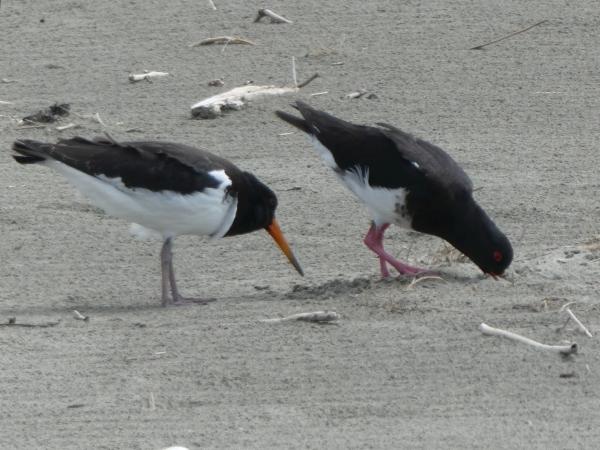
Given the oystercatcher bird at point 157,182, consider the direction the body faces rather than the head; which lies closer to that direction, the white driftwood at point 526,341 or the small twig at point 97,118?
the white driftwood

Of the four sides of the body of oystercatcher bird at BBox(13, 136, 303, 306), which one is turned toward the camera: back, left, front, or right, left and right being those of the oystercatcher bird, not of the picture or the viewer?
right

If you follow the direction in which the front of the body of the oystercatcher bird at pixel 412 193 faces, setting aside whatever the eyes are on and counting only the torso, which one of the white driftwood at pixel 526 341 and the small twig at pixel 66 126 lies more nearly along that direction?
the white driftwood

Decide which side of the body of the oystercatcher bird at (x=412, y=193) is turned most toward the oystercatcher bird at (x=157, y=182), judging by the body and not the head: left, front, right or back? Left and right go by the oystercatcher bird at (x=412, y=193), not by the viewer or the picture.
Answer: back

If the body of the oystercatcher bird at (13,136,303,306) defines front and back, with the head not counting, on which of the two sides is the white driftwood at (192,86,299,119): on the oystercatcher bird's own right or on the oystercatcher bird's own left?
on the oystercatcher bird's own left

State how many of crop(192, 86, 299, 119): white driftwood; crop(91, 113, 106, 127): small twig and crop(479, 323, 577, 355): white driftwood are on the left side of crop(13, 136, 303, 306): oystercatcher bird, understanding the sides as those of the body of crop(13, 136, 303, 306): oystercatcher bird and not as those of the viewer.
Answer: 2

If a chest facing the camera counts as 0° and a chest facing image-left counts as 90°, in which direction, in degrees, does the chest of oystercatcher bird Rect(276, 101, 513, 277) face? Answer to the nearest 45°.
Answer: approximately 270°

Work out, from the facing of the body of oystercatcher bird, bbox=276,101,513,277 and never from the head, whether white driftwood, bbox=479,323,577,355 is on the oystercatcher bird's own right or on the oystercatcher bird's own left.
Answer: on the oystercatcher bird's own right

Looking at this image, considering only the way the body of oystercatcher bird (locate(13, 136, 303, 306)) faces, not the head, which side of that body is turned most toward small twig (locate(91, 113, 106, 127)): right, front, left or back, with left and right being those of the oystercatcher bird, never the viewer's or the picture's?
left
